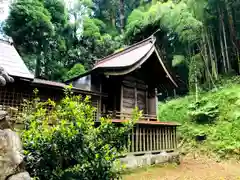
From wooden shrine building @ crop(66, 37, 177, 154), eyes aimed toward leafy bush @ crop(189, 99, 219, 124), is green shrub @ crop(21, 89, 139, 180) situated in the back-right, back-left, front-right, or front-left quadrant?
back-right

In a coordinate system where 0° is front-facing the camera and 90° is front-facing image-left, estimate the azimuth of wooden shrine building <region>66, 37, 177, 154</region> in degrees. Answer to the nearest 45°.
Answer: approximately 45°
